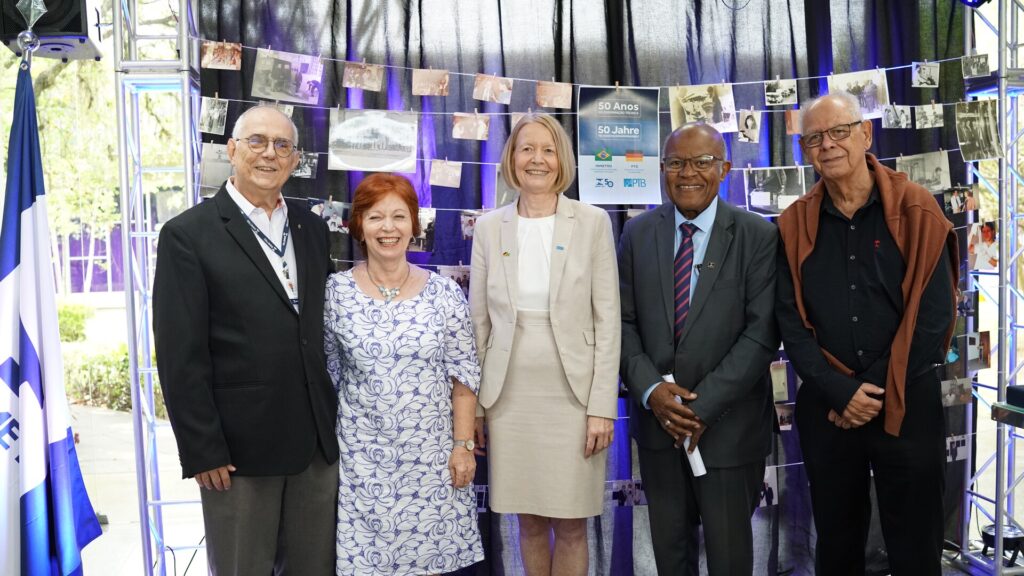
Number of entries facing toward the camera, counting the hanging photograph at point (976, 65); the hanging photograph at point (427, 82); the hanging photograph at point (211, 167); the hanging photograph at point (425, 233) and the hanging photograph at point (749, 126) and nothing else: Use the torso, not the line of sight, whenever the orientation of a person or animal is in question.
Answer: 5

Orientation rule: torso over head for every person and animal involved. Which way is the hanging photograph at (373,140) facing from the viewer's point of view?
toward the camera

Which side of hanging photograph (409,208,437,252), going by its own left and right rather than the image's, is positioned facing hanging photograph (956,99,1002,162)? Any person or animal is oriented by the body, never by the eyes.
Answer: left

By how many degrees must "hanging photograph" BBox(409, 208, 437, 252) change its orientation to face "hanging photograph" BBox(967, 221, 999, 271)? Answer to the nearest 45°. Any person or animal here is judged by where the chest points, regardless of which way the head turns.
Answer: approximately 90° to its left

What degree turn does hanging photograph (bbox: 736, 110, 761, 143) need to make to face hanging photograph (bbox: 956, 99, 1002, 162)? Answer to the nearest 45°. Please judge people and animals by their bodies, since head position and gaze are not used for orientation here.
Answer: approximately 90° to its left

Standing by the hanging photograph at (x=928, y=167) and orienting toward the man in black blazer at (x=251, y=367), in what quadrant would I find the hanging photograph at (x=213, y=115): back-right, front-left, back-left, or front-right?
front-right

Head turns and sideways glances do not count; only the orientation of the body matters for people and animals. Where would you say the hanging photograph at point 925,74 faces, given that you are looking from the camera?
facing the viewer

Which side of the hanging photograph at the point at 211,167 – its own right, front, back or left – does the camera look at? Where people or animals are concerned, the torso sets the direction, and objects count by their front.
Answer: front

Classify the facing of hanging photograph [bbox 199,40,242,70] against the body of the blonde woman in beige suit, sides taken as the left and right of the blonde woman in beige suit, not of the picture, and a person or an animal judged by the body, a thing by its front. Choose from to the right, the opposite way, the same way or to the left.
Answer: the same way

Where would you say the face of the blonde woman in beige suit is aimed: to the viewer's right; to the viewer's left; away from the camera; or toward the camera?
toward the camera

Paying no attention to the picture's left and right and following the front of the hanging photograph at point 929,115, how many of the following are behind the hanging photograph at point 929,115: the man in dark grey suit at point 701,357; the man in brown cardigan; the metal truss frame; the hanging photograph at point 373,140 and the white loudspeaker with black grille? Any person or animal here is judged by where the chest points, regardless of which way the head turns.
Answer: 0

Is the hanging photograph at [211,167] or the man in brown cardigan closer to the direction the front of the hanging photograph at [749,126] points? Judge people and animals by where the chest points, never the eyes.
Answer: the man in brown cardigan

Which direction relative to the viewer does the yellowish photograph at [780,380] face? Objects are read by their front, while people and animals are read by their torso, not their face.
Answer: toward the camera

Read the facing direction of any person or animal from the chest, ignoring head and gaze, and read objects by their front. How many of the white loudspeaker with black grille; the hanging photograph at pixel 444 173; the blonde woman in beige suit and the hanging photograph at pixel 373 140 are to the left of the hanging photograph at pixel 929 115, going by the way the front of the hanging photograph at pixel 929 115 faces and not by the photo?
0

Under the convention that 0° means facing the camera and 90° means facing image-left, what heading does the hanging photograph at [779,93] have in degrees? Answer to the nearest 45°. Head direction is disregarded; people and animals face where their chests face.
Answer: approximately 0°

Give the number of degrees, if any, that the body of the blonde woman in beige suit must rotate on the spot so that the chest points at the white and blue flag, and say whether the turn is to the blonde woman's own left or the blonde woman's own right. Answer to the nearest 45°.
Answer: approximately 90° to the blonde woman's own right

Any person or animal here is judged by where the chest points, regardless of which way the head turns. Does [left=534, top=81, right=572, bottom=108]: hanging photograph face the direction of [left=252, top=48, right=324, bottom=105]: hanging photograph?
no

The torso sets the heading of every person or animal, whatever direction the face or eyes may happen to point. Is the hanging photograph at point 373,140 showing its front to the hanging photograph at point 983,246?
no

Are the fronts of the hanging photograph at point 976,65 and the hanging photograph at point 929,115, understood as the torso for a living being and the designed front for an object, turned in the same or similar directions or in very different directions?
same or similar directions

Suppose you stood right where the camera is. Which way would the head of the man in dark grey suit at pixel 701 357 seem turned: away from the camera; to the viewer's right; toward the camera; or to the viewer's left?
toward the camera

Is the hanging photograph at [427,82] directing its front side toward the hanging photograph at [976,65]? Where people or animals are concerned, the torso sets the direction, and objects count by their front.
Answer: no

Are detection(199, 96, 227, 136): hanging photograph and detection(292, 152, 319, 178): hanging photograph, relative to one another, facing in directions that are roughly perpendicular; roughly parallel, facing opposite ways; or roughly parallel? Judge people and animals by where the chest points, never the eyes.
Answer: roughly parallel
